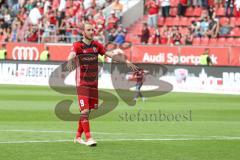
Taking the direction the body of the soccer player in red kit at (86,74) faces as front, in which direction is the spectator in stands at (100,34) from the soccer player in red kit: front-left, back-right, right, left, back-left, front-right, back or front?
back-left

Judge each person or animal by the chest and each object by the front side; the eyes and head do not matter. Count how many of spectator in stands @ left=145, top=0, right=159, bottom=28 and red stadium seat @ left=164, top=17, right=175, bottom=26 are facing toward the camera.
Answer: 2

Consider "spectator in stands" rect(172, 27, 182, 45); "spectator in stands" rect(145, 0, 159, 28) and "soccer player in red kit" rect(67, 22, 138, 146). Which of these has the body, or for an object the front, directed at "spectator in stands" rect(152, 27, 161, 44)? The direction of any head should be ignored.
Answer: "spectator in stands" rect(145, 0, 159, 28)

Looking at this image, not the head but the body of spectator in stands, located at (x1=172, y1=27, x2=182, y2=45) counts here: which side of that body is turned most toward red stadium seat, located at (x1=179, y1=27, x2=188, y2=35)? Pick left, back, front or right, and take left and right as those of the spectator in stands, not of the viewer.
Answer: back

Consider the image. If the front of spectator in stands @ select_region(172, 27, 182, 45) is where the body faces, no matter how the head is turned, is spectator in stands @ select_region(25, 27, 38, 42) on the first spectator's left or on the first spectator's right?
on the first spectator's right

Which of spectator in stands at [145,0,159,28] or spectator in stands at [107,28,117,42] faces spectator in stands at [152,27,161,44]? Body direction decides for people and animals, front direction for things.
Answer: spectator in stands at [145,0,159,28]

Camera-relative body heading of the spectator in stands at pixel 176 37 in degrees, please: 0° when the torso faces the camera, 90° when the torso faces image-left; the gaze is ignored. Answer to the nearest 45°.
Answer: approximately 0°

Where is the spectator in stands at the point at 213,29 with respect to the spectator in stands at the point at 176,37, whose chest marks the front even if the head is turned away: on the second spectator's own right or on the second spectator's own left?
on the second spectator's own left

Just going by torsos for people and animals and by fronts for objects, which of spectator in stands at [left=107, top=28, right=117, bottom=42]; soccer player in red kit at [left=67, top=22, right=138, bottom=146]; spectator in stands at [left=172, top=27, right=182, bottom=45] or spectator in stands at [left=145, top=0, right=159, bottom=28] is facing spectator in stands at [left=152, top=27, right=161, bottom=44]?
spectator in stands at [left=145, top=0, right=159, bottom=28]

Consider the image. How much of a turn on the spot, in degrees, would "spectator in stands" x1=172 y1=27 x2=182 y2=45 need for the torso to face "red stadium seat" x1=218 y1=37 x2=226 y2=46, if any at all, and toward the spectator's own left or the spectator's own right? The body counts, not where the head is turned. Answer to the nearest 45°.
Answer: approximately 90° to the spectator's own left

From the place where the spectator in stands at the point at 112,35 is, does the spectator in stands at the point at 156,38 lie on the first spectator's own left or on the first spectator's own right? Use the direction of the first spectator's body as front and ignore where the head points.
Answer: on the first spectator's own left
